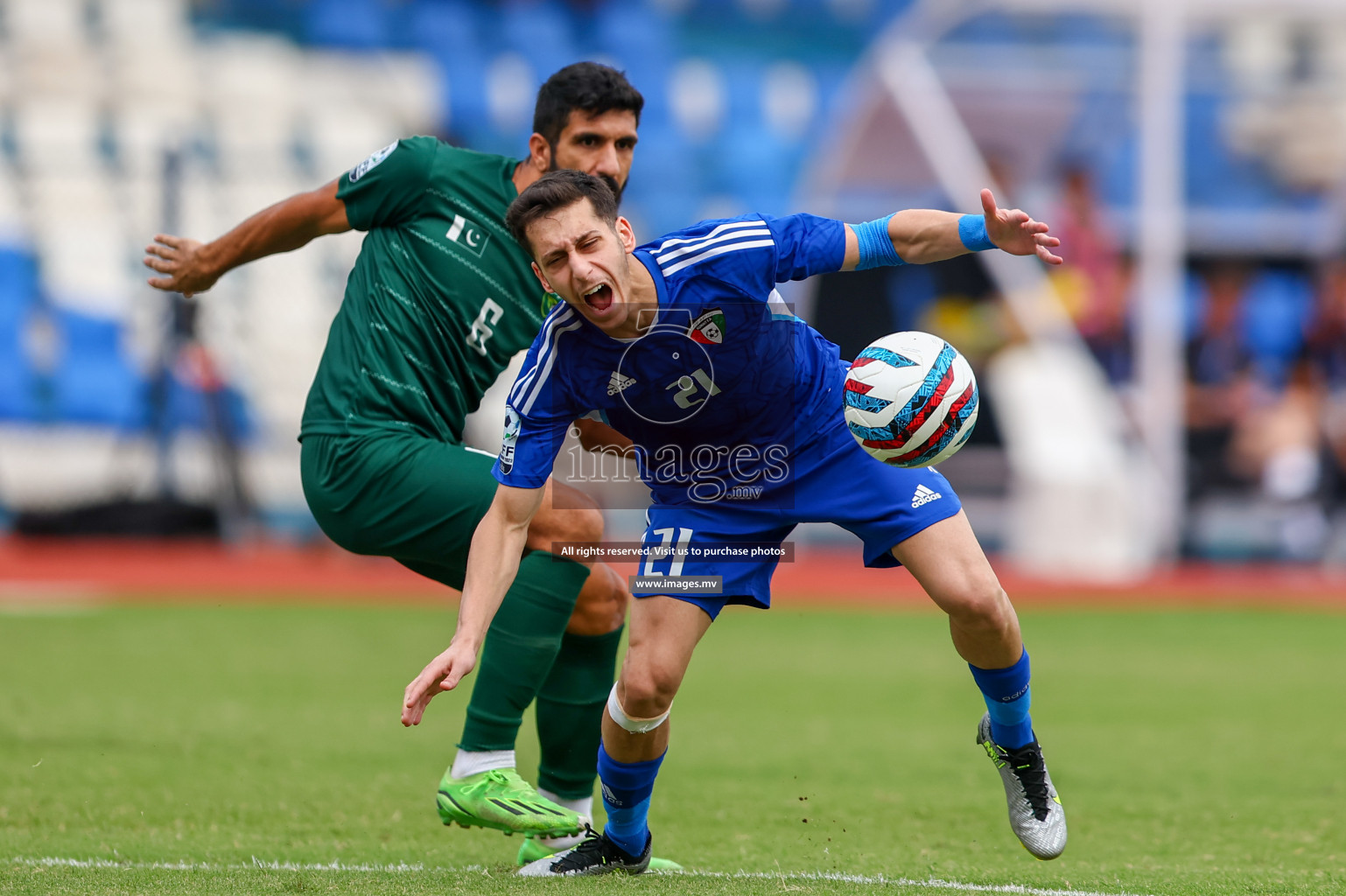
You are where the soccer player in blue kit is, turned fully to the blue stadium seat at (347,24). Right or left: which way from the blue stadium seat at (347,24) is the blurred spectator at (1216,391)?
right

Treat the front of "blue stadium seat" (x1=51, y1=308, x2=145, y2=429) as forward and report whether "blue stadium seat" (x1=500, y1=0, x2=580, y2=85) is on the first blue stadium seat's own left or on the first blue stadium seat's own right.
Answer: on the first blue stadium seat's own left

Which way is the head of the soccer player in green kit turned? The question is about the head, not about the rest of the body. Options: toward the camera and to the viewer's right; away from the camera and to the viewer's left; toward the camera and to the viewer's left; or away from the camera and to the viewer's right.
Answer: toward the camera and to the viewer's right

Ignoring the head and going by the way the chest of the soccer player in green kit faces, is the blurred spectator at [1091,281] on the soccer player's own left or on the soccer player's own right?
on the soccer player's own left

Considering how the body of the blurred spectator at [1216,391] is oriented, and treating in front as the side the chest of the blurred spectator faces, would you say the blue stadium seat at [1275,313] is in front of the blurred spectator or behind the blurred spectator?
behind

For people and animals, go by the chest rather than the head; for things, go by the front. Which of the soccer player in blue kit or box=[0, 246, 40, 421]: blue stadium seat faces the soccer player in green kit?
the blue stadium seat

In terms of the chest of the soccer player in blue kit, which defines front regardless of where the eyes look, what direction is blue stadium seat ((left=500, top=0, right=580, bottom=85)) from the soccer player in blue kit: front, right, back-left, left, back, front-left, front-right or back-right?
back

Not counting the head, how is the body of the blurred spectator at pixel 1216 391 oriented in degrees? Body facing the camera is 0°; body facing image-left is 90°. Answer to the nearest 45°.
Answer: approximately 0°
